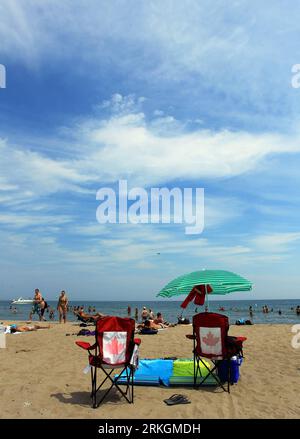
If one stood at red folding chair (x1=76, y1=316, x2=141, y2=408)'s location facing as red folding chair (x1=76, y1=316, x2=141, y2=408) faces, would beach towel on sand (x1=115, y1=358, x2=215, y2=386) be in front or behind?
in front

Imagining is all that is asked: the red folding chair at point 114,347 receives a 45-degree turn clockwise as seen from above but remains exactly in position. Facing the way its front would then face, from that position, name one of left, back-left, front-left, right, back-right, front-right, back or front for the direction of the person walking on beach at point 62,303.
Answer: front-left

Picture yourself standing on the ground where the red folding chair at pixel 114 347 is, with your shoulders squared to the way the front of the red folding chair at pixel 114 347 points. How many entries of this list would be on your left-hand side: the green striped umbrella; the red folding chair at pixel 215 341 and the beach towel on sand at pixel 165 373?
0

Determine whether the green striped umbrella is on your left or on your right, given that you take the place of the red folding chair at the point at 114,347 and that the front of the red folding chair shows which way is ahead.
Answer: on your right

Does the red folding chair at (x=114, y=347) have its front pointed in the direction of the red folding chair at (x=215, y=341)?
no

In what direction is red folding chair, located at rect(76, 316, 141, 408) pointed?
away from the camera

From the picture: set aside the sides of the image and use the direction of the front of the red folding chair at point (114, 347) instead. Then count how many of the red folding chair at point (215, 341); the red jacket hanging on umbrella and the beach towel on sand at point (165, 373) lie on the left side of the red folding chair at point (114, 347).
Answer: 0

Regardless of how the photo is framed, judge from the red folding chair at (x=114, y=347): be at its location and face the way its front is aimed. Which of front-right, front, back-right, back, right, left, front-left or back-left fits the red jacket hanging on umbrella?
front-right
